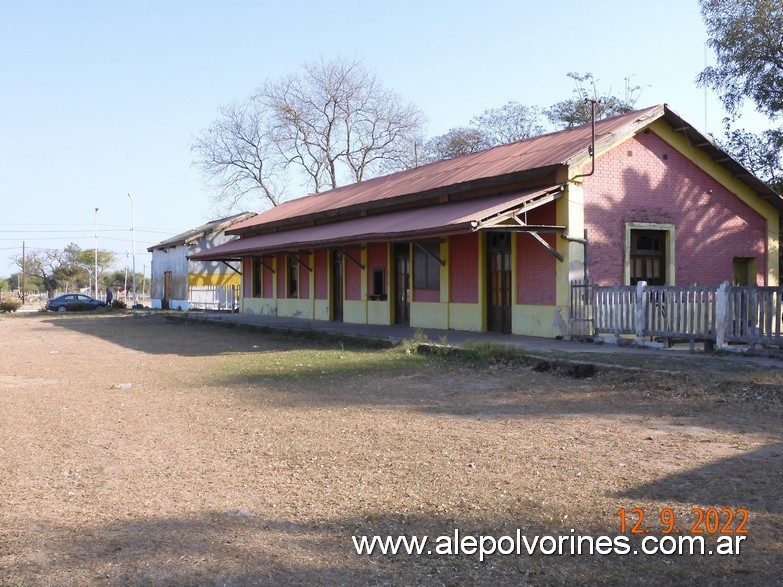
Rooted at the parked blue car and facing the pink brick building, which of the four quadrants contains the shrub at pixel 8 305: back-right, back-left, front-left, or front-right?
back-right

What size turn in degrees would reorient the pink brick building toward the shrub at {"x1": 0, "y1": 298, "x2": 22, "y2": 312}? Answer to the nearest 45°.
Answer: approximately 90° to its right

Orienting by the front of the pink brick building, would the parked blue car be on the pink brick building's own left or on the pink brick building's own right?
on the pink brick building's own right

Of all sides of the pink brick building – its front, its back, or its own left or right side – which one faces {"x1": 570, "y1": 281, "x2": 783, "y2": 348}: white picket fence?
left

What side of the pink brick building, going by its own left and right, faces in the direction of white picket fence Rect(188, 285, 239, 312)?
right

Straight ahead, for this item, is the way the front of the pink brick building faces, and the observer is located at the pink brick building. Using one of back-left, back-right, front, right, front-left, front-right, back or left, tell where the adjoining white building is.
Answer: right

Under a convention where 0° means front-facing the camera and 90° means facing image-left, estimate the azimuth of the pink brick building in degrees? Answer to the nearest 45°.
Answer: approximately 45°
